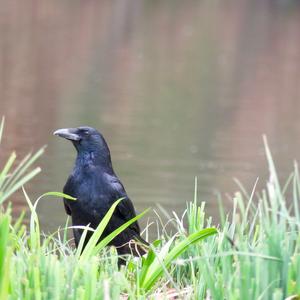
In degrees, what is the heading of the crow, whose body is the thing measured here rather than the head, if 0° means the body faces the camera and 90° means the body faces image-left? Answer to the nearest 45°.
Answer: approximately 45°
